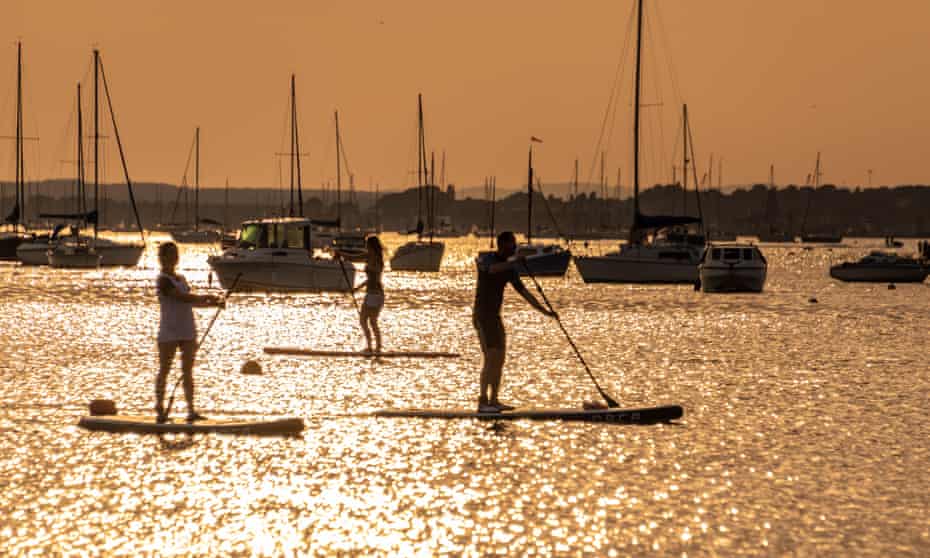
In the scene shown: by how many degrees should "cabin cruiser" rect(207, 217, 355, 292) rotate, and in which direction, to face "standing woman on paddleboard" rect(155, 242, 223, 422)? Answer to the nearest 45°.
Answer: approximately 90° to its left

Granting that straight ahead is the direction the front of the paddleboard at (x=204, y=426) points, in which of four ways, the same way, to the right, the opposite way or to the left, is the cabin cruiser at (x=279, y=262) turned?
the opposite way

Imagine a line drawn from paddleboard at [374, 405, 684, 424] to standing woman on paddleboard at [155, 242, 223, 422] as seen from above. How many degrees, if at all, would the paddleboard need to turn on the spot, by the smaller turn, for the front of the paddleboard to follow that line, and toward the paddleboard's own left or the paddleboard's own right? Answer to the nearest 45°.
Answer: approximately 180°

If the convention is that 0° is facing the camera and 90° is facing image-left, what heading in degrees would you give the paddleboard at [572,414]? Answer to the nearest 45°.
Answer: approximately 270°

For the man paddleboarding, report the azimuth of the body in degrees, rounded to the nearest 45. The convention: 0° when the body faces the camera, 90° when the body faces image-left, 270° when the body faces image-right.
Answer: approximately 270°

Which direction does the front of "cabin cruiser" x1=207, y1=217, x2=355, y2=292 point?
to the viewer's left

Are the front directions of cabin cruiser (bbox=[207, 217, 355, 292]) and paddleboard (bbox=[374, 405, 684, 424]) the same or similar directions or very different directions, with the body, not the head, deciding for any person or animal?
very different directions

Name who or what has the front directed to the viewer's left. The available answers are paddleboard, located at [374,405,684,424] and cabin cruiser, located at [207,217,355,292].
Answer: the cabin cruiser

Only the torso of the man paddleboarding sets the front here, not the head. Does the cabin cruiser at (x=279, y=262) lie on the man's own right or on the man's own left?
on the man's own left

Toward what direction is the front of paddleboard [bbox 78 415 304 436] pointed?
to the viewer's right
